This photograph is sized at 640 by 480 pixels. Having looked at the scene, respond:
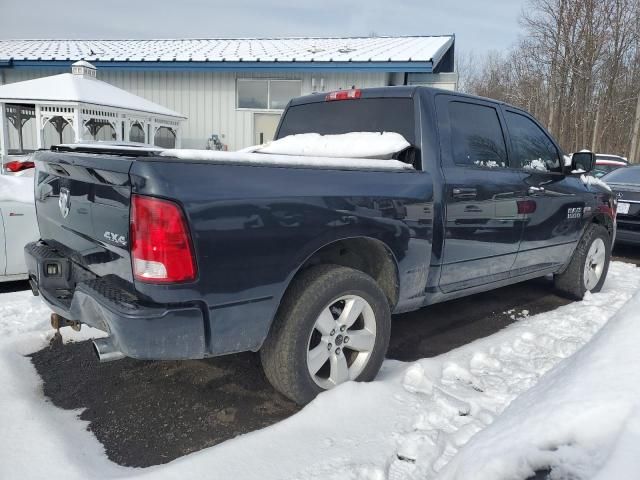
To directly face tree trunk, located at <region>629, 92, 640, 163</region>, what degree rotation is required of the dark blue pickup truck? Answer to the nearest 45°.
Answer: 0° — it already faces it

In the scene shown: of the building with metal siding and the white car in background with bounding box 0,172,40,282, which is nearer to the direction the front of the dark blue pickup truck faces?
the building with metal siding

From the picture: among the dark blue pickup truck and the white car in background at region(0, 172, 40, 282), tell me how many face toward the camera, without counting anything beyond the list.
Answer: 0

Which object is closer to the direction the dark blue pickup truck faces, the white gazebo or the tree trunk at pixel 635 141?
the tree trunk

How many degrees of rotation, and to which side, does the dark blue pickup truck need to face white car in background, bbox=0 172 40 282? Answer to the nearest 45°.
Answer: approximately 90° to its left

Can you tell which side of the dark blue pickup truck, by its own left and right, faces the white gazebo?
left

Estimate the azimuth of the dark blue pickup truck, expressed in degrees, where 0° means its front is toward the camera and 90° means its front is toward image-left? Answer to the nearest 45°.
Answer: approximately 225°
